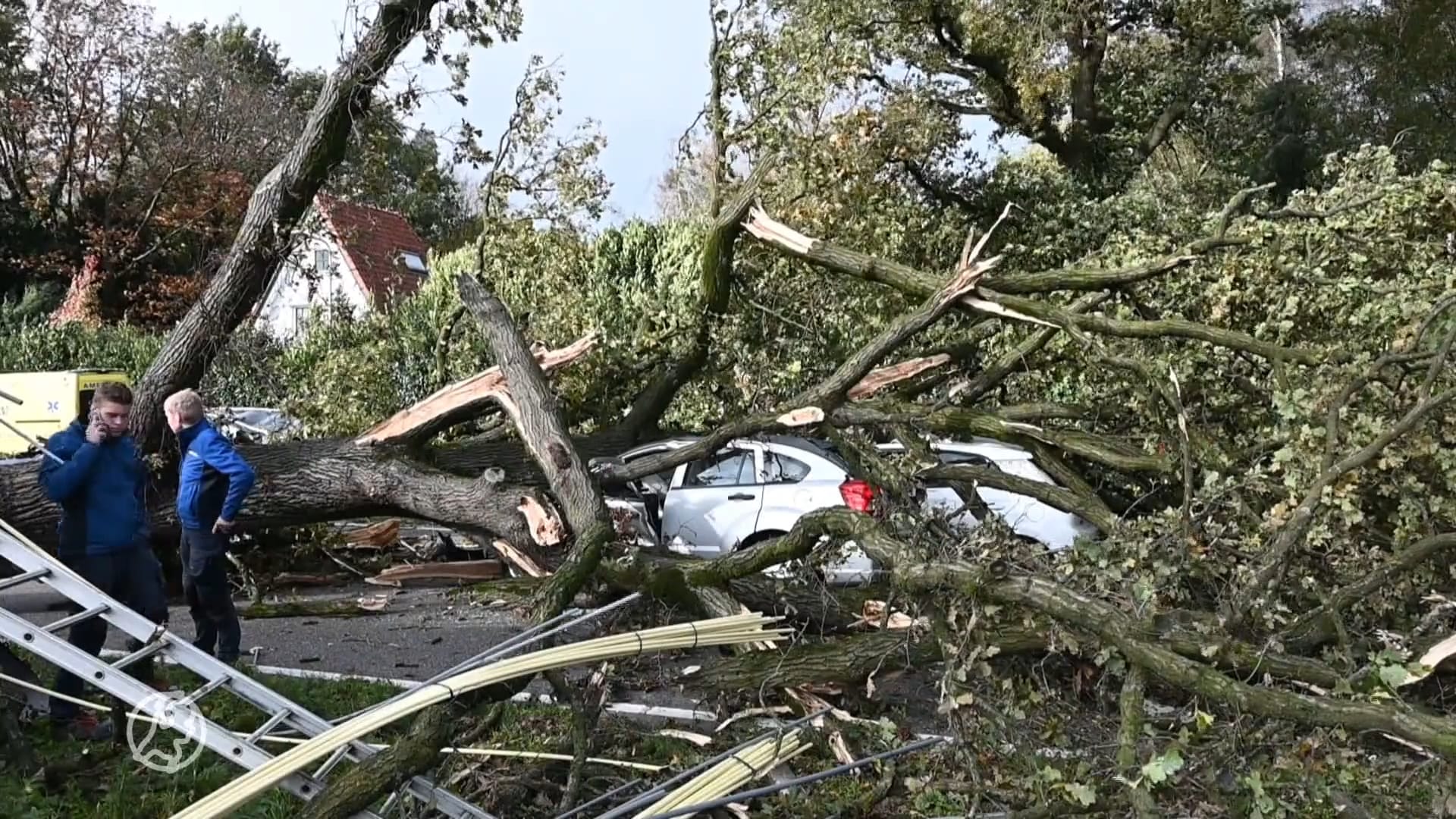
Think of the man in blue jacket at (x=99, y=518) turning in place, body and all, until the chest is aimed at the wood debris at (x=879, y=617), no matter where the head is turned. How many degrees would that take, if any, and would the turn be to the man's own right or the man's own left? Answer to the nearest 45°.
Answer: approximately 45° to the man's own left

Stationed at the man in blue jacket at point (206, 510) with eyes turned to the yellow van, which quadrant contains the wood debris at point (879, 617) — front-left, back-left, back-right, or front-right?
back-right

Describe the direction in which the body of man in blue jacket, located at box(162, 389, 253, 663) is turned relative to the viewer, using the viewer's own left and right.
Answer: facing to the left of the viewer

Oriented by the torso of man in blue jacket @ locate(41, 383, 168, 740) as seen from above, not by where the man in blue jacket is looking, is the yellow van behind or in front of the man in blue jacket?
behind

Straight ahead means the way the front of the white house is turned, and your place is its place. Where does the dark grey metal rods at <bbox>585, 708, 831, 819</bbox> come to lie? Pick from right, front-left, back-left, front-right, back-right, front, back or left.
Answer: front-left

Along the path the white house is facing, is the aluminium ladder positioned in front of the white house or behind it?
in front

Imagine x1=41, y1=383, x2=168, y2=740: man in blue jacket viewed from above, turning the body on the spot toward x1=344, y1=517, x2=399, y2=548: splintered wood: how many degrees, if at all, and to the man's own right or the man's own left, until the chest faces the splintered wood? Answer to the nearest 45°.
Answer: approximately 90° to the man's own left
